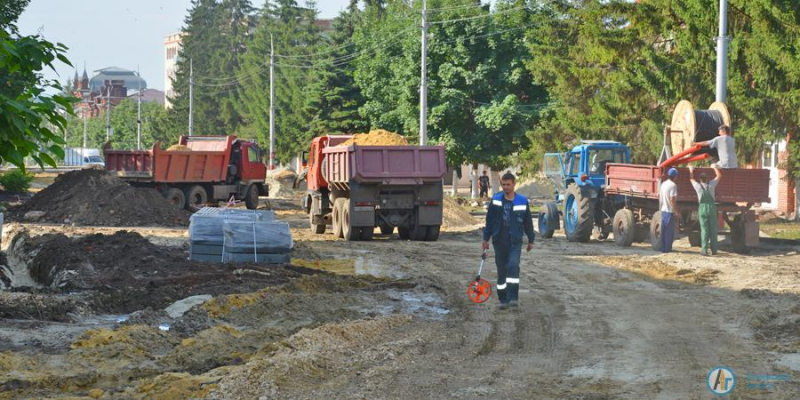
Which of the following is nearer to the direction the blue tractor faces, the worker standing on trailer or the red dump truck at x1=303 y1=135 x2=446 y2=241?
the red dump truck

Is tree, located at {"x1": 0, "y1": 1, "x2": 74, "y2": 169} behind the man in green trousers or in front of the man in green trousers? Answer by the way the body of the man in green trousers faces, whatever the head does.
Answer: behind

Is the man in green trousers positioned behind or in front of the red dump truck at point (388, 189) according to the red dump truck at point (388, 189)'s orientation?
behind

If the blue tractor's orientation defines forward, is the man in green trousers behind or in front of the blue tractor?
behind

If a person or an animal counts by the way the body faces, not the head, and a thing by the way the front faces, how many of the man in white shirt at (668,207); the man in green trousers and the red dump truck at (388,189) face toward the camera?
0

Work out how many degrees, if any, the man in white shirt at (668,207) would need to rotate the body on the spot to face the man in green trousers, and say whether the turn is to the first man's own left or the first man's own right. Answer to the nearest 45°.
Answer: approximately 45° to the first man's own right

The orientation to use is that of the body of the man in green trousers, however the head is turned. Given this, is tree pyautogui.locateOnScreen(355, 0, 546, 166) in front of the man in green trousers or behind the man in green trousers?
in front

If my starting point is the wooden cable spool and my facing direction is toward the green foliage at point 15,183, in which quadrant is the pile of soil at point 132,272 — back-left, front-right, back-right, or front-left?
front-left

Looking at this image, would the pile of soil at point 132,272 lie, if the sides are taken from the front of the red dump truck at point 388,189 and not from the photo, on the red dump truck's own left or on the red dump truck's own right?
on the red dump truck's own left

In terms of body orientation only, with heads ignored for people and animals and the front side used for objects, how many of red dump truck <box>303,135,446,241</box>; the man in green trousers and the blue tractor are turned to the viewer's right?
0

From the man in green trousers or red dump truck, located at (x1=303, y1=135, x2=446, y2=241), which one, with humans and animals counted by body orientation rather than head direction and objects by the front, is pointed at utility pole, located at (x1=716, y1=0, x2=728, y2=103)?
the man in green trousers

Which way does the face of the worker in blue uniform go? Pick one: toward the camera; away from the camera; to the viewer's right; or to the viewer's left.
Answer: toward the camera

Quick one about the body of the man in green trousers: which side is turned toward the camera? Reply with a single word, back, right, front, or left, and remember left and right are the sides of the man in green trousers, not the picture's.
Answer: back

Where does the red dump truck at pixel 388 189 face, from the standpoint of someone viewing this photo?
facing away from the viewer and to the left of the viewer

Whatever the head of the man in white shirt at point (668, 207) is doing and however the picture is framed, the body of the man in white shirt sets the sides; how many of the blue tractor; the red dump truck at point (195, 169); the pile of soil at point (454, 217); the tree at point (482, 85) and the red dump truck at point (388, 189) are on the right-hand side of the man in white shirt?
0
